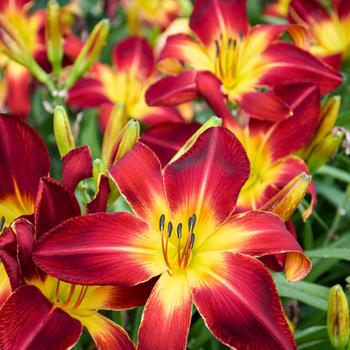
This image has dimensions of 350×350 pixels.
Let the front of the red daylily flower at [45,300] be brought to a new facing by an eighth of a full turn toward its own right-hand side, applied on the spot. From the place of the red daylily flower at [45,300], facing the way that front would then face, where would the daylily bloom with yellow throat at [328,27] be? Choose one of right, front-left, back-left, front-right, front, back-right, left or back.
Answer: back

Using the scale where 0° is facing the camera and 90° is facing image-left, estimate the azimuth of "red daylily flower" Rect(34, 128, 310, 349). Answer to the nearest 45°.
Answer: approximately 0°

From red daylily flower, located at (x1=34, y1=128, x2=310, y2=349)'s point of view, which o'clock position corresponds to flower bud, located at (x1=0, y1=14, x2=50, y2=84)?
The flower bud is roughly at 5 o'clock from the red daylily flower.

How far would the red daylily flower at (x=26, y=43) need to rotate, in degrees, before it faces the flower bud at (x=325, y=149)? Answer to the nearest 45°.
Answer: approximately 45° to its left
